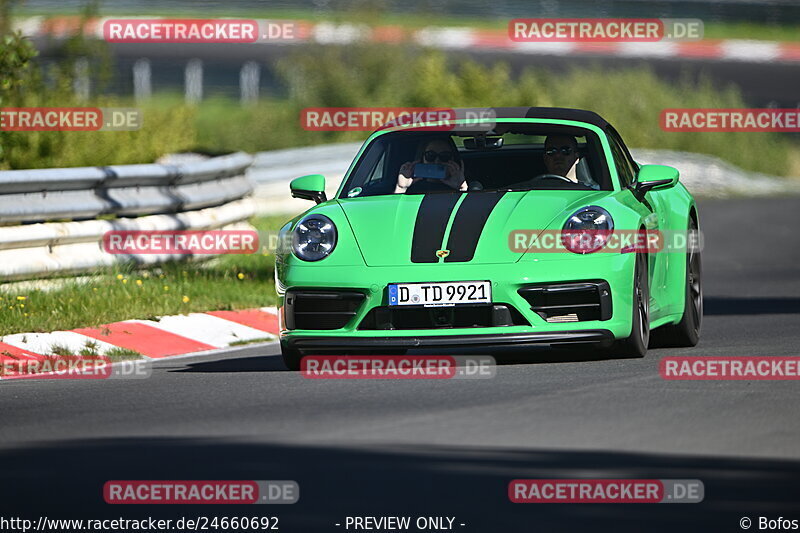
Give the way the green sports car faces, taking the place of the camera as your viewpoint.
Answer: facing the viewer

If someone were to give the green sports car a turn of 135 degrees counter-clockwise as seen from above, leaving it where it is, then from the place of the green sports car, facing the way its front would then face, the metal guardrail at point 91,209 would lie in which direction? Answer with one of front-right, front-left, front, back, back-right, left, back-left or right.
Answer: left

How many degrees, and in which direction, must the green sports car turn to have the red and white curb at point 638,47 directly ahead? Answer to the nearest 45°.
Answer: approximately 180°
